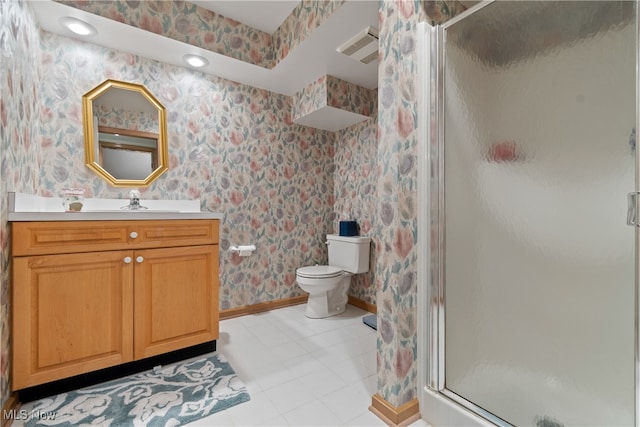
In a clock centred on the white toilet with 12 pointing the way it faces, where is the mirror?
The mirror is roughly at 1 o'clock from the white toilet.

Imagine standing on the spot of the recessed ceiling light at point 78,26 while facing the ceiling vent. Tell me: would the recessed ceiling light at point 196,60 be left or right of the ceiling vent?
left

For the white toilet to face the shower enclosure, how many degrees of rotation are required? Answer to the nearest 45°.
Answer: approximately 90° to its left

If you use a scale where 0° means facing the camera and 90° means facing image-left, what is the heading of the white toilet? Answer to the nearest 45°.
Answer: approximately 45°

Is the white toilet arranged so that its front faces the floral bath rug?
yes
